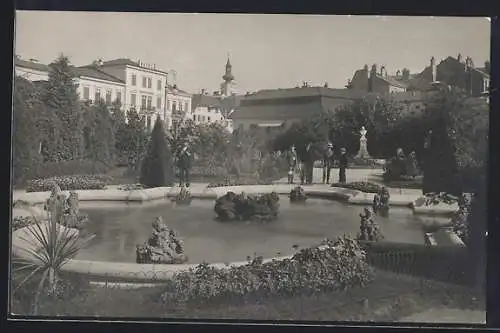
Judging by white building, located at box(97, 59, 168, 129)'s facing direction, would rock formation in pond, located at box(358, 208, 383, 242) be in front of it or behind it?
in front

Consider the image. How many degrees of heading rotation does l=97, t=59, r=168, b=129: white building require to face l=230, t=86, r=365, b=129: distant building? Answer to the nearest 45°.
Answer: approximately 45° to its left

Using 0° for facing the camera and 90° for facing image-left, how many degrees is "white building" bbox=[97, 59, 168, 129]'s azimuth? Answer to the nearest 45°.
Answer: approximately 315°

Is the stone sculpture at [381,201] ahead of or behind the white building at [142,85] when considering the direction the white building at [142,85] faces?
ahead

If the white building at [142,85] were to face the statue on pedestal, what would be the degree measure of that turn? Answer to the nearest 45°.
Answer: approximately 45° to its left

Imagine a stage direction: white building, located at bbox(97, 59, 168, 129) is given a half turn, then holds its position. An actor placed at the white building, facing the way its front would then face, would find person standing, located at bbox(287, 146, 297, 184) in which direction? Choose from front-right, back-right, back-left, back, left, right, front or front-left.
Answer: back-right
